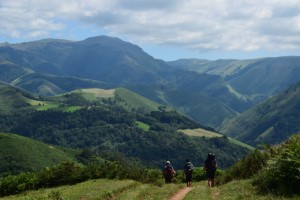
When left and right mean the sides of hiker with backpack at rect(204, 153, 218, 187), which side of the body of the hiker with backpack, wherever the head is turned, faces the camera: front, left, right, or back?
back

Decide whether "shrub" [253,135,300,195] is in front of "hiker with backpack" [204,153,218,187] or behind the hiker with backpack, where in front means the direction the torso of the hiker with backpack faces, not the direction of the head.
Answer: behind

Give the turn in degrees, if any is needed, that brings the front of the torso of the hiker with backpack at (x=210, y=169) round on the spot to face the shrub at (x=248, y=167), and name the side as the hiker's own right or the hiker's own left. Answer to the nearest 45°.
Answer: approximately 135° to the hiker's own right

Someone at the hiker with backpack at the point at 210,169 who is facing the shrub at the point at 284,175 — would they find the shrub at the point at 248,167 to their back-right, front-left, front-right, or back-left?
front-left

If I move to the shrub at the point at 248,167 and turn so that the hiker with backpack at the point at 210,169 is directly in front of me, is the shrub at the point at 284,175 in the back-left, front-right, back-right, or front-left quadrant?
back-left
